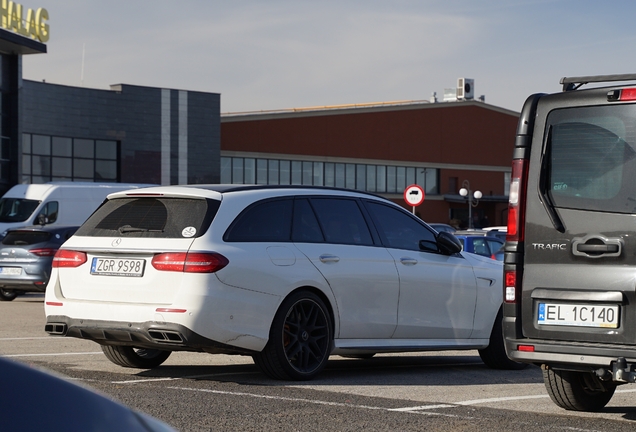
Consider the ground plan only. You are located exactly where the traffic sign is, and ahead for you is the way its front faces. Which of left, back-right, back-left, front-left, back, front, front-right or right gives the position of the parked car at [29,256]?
front-right

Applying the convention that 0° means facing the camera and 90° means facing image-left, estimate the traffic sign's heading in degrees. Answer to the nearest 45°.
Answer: approximately 0°

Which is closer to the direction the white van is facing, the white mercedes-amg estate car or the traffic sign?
the white mercedes-amg estate car

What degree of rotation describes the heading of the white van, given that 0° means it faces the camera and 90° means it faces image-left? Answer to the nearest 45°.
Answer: approximately 45°

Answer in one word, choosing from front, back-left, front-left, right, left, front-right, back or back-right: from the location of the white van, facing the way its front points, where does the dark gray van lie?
front-left

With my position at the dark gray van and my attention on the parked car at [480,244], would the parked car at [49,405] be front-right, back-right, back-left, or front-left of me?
back-left

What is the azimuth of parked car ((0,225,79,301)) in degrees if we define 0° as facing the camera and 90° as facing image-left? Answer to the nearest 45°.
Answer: approximately 225°

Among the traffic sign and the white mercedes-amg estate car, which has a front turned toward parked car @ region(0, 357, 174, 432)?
the traffic sign

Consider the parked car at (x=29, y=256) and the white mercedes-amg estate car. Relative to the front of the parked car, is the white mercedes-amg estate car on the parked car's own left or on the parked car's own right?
on the parked car's own right

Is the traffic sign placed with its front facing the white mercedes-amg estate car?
yes

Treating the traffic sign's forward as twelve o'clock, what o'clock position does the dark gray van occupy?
The dark gray van is roughly at 12 o'clock from the traffic sign.

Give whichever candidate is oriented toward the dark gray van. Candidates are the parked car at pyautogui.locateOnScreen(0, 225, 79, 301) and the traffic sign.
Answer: the traffic sign
